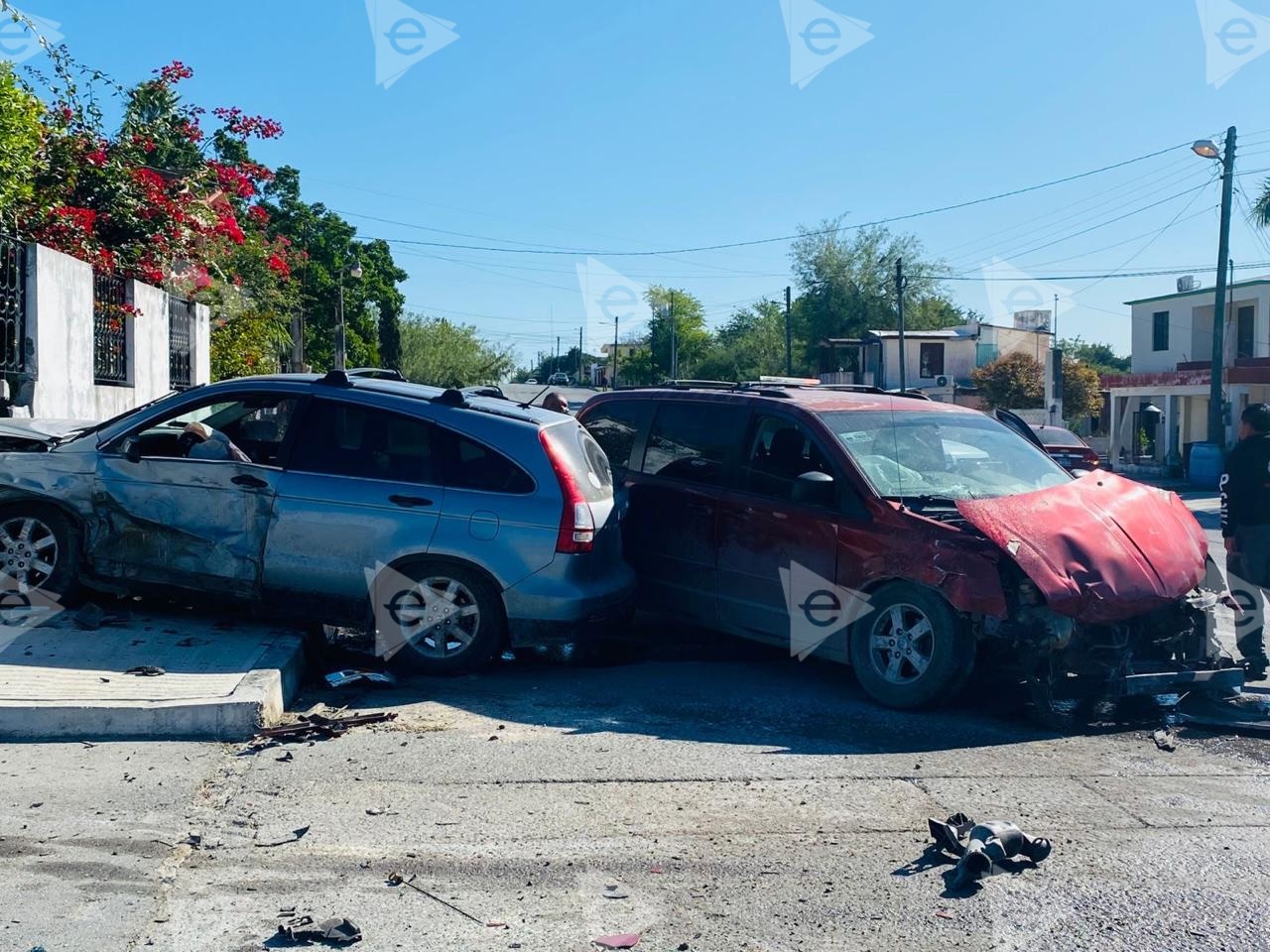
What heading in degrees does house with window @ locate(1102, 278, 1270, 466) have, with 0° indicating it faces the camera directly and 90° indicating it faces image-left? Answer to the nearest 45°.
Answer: approximately 45°

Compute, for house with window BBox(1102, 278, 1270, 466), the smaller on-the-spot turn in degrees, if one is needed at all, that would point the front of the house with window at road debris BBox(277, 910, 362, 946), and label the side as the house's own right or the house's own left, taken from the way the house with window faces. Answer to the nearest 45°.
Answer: approximately 45° to the house's own left

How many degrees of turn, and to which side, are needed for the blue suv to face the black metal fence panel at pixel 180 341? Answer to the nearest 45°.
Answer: approximately 90° to its right

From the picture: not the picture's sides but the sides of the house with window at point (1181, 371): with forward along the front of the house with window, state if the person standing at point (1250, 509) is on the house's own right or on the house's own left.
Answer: on the house's own left

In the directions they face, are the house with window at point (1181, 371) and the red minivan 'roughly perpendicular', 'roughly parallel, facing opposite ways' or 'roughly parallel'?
roughly perpendicular

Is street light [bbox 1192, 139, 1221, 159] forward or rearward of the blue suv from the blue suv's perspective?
rearward

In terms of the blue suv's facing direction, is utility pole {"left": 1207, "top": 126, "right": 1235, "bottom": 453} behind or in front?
behind

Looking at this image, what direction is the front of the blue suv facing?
to the viewer's left

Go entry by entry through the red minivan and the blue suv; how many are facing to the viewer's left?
1

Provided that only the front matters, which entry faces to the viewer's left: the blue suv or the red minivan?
the blue suv

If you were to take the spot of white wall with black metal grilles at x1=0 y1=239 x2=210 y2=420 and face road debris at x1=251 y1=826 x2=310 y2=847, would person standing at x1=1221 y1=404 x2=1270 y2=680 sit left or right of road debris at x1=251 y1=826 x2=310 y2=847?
left

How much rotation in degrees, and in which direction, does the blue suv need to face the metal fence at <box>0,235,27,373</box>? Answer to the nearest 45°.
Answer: approximately 45° to its right

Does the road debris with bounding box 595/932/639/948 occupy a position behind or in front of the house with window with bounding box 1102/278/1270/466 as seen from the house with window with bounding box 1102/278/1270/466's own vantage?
in front

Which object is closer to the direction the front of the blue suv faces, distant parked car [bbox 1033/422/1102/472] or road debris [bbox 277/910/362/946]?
the road debris
